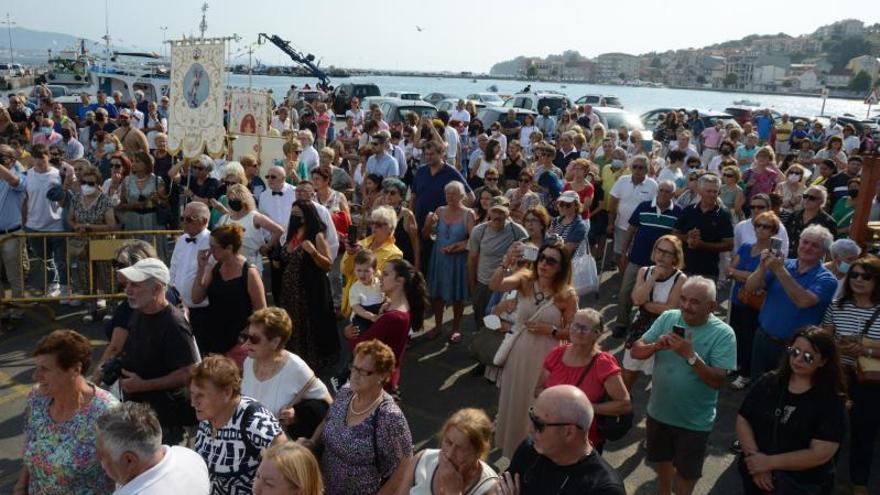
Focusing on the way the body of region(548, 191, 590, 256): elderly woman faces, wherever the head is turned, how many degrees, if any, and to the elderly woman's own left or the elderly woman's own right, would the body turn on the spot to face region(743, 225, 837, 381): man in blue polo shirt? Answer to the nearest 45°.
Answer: approximately 90° to the elderly woman's own left

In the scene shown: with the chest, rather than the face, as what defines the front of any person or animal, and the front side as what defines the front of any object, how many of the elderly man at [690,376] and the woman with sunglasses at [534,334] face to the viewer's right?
0

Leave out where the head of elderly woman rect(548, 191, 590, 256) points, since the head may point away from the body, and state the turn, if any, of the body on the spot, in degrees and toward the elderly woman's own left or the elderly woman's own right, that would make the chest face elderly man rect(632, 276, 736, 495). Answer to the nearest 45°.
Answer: approximately 45° to the elderly woman's own left

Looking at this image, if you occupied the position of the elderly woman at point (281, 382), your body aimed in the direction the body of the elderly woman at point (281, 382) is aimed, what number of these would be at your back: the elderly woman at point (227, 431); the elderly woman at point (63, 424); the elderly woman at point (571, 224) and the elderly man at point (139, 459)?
1

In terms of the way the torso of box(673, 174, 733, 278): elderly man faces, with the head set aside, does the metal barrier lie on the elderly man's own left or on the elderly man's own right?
on the elderly man's own right

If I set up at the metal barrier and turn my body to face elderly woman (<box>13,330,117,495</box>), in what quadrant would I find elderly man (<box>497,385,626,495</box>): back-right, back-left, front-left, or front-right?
front-left

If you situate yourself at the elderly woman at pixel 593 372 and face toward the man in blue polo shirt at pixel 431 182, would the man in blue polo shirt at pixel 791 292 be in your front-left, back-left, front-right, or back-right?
front-right

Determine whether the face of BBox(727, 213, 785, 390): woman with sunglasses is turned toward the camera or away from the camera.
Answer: toward the camera

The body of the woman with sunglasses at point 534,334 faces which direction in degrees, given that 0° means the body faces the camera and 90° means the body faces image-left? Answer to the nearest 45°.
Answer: approximately 45°

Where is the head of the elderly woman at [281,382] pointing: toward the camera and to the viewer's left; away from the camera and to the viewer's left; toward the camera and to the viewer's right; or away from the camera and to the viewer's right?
toward the camera and to the viewer's left

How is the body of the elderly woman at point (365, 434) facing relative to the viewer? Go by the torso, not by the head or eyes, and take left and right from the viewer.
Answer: facing the viewer and to the left of the viewer

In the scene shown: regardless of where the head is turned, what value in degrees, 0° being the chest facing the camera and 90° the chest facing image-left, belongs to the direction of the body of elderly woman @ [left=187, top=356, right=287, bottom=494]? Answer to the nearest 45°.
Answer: approximately 45°
